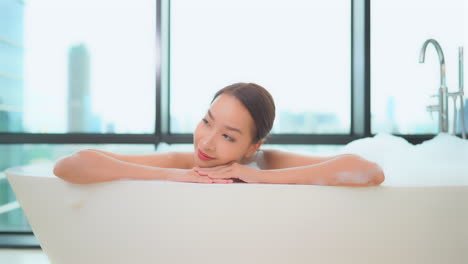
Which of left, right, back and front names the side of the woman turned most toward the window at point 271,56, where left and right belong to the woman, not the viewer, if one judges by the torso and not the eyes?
back

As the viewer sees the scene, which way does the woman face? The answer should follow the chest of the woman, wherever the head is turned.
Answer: toward the camera

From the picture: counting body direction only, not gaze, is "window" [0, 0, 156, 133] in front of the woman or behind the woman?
behind
